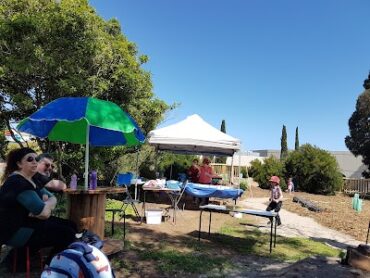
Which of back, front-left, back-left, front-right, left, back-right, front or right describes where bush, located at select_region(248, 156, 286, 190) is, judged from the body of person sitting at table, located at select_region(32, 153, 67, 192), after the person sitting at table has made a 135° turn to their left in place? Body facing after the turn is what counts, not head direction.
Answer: front-right

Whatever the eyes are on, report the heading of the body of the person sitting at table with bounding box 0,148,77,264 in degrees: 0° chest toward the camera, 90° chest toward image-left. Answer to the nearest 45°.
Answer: approximately 270°

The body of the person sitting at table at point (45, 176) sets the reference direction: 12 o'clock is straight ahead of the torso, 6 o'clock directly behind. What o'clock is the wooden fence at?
The wooden fence is roughly at 9 o'clock from the person sitting at table.

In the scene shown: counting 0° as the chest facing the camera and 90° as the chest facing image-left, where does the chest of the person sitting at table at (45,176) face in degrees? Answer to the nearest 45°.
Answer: approximately 315°

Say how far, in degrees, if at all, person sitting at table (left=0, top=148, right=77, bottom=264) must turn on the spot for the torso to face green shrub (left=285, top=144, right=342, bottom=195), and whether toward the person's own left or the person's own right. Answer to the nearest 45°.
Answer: approximately 45° to the person's own left

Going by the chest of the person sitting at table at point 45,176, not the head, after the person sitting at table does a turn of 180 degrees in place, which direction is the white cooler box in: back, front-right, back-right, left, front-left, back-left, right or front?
right

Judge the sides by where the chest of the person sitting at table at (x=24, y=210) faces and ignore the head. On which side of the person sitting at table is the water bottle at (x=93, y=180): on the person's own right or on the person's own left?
on the person's own left

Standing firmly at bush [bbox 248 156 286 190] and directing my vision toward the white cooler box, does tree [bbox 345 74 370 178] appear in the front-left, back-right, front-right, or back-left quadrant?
back-left

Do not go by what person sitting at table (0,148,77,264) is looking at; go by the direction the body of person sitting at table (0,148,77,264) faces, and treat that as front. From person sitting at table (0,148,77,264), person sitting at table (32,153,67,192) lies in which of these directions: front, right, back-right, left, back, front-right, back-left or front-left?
left
